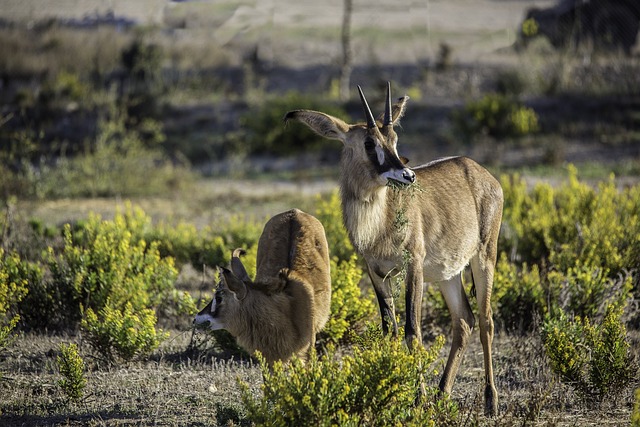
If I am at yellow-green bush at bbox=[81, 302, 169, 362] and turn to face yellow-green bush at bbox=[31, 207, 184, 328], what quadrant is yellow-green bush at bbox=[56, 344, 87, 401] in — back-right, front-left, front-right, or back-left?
back-left

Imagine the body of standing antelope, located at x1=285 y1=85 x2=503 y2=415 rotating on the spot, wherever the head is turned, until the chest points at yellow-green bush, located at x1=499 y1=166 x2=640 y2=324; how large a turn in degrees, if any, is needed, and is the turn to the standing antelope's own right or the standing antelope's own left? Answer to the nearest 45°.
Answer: approximately 180°

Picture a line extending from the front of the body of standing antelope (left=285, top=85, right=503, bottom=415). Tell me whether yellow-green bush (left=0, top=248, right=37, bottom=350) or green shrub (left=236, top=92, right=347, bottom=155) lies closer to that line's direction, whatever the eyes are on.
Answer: the yellow-green bush

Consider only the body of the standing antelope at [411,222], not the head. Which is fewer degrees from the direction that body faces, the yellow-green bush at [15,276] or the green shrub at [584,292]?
the yellow-green bush

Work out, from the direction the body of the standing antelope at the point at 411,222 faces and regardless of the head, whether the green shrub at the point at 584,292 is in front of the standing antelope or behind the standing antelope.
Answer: behind

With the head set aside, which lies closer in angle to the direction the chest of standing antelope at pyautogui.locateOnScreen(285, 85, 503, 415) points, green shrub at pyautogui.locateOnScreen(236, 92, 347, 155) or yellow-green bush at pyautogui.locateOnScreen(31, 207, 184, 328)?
the yellow-green bush

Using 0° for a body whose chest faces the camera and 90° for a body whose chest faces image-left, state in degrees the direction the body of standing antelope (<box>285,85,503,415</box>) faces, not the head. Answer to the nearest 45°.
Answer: approximately 45°

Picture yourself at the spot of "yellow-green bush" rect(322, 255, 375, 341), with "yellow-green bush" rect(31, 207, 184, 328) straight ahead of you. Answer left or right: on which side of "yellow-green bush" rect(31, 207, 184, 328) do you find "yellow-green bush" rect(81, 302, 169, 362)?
left

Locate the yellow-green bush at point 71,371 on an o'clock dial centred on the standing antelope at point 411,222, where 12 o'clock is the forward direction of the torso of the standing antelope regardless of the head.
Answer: The yellow-green bush is roughly at 1 o'clock from the standing antelope.

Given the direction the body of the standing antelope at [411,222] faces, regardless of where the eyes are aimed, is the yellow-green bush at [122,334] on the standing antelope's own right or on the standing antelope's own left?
on the standing antelope's own right

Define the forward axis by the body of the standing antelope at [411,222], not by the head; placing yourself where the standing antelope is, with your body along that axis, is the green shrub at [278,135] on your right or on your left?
on your right

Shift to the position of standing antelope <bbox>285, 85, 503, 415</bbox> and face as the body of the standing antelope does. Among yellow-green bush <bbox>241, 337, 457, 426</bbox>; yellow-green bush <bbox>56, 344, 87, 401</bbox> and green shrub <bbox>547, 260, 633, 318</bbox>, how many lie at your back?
1

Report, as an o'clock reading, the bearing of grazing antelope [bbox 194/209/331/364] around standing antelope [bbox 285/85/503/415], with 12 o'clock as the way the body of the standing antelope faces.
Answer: The grazing antelope is roughly at 1 o'clock from the standing antelope.

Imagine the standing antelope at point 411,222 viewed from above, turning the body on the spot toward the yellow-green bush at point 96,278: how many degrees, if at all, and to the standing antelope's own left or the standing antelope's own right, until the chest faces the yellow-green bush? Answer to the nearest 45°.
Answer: approximately 90° to the standing antelope's own right
